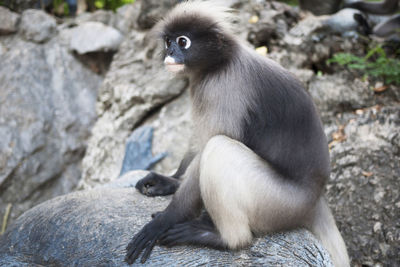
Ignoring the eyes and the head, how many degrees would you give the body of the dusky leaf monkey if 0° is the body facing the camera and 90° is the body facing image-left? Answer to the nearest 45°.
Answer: approximately 90°

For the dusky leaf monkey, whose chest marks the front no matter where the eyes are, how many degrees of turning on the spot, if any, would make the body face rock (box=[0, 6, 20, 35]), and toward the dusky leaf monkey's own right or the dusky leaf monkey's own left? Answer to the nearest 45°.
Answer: approximately 45° to the dusky leaf monkey's own right

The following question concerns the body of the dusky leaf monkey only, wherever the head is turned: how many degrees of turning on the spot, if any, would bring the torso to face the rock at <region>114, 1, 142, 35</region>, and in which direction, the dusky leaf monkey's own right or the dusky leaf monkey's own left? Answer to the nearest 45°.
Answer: approximately 90° to the dusky leaf monkey's own right

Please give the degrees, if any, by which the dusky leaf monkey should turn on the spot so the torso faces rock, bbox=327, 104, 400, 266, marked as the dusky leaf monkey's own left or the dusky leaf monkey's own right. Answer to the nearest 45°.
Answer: approximately 135° to the dusky leaf monkey's own right

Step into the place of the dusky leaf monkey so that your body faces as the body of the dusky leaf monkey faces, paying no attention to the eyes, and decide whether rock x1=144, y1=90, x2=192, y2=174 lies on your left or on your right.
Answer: on your right
